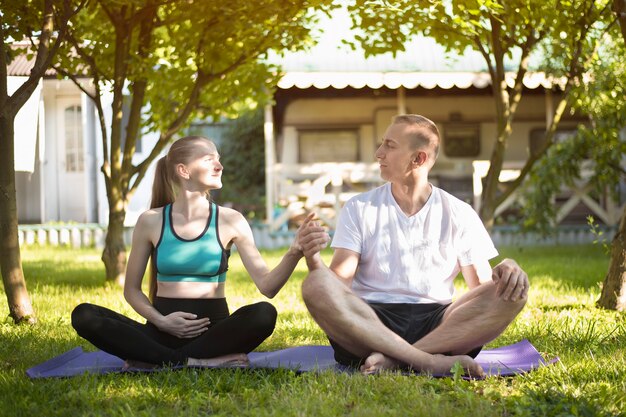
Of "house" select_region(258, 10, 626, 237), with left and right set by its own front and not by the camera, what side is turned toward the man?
front

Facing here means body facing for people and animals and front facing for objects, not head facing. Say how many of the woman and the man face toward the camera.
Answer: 2

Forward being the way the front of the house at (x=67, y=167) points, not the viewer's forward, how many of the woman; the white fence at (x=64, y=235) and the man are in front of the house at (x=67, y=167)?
3

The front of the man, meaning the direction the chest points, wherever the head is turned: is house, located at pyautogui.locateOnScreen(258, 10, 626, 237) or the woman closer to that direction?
the woman

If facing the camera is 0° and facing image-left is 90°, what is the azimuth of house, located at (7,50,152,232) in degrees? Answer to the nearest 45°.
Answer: approximately 0°

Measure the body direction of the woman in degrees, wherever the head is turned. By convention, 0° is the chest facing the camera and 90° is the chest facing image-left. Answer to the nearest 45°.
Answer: approximately 0°

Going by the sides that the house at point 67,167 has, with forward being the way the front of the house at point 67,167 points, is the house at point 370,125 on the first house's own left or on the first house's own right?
on the first house's own left

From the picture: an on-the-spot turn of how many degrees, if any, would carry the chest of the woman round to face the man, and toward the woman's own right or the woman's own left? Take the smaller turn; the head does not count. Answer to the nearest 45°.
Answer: approximately 90° to the woman's own left

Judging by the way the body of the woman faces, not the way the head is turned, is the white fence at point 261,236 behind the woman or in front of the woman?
behind

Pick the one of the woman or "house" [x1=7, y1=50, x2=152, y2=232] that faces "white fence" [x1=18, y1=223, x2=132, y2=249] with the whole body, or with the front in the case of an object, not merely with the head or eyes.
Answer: the house

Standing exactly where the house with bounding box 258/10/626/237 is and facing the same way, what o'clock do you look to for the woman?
The woman is roughly at 12 o'clock from the house.
